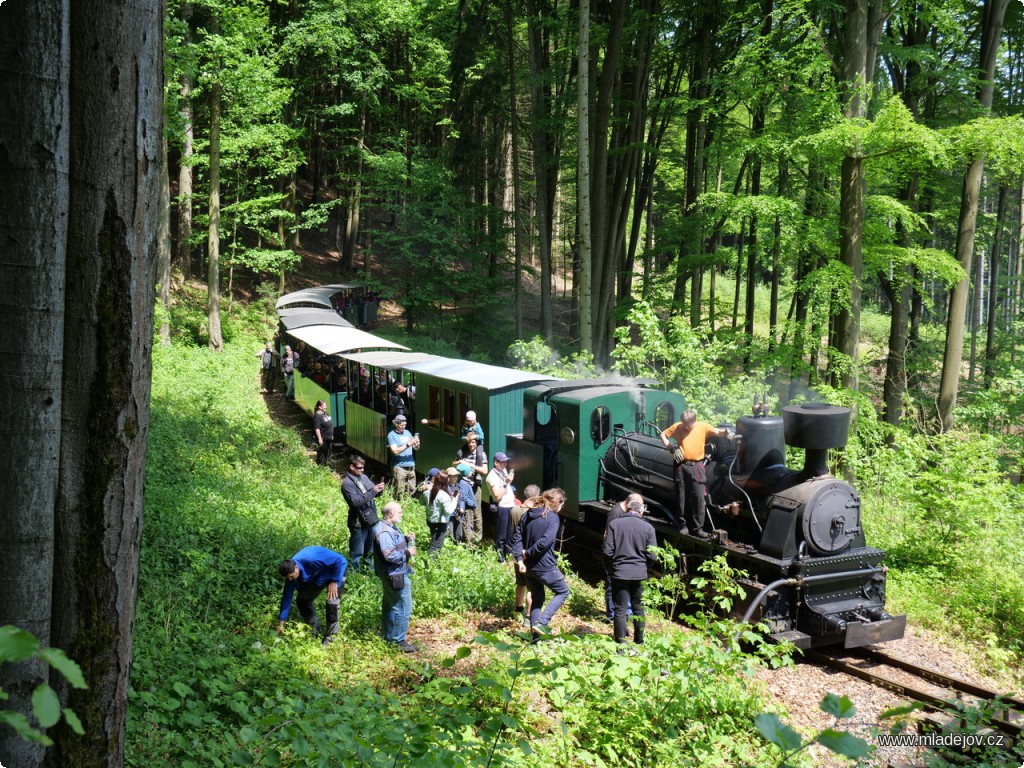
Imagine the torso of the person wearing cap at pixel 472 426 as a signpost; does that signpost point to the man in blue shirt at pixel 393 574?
yes

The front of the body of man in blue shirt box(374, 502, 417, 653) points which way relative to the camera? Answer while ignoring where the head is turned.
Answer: to the viewer's right

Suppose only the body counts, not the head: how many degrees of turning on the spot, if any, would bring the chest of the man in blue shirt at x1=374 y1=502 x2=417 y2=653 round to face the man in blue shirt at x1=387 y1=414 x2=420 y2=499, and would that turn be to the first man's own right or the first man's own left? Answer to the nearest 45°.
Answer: approximately 90° to the first man's own left

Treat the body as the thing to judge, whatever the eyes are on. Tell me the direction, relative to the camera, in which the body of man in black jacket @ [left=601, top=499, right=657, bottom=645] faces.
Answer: away from the camera

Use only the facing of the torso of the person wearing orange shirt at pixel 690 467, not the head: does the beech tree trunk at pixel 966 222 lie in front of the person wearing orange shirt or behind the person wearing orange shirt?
behind
